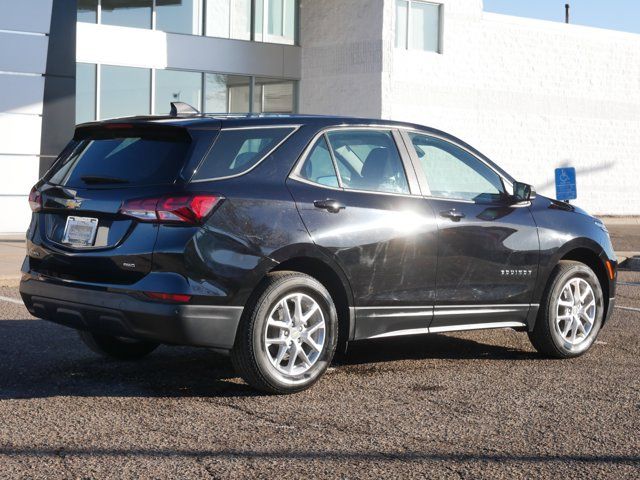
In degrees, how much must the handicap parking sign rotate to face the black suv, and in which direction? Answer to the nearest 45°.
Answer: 0° — it already faces it

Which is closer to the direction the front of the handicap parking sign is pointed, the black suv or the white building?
the black suv

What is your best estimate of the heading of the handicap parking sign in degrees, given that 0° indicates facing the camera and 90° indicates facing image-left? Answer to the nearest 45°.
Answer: approximately 0°

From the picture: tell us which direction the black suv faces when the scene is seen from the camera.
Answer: facing away from the viewer and to the right of the viewer

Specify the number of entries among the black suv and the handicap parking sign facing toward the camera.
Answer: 1

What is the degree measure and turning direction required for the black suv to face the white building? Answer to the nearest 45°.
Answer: approximately 45° to its left
